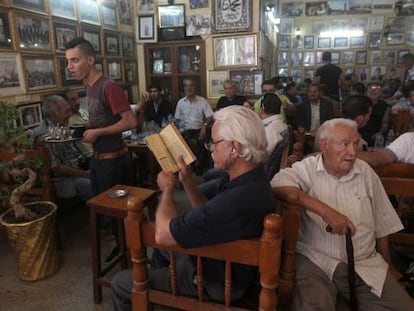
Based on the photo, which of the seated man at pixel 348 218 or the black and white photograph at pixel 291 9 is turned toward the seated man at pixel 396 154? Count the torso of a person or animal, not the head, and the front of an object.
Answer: the black and white photograph

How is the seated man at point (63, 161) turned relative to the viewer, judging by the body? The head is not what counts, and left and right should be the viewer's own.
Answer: facing to the right of the viewer

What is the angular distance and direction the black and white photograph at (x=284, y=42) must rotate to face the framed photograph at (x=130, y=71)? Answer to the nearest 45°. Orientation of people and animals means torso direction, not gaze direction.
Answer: approximately 45° to its right

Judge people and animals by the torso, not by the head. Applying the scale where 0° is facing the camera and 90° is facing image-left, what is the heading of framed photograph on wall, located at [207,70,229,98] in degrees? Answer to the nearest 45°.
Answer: approximately 0°

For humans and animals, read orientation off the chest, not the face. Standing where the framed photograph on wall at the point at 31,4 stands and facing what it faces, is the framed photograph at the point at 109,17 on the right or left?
on its left

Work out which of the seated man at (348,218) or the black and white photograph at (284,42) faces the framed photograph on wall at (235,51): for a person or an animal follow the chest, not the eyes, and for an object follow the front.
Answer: the black and white photograph

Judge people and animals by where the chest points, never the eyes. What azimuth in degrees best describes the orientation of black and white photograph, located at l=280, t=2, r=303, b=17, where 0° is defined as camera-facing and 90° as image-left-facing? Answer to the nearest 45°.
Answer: approximately 0°

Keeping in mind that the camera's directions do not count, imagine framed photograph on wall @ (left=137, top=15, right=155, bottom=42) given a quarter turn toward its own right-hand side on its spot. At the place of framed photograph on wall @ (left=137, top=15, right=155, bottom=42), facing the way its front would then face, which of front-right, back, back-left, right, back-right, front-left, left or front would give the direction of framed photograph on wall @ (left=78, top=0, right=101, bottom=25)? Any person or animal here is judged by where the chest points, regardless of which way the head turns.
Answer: front-left

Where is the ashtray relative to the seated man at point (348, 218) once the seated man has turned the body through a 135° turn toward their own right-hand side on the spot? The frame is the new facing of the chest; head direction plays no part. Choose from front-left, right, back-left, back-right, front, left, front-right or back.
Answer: front-left

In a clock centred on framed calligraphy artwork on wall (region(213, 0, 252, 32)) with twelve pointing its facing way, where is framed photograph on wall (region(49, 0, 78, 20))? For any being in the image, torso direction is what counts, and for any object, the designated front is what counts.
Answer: framed photograph on wall (region(49, 0, 78, 20)) is roughly at 2 o'clock from framed calligraphy artwork on wall (region(213, 0, 252, 32)).
